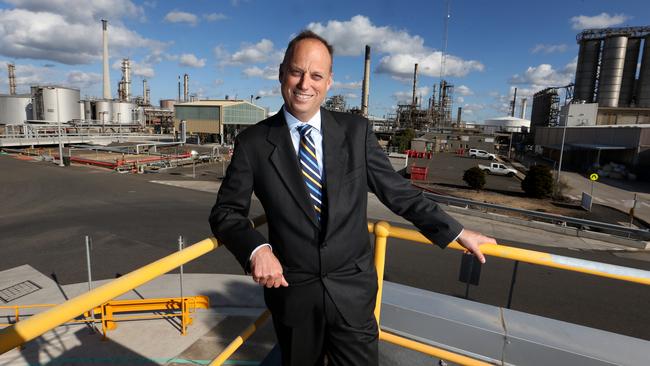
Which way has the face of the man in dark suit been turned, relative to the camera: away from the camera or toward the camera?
toward the camera

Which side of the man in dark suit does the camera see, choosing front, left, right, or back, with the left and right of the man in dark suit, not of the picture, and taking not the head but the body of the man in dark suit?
front

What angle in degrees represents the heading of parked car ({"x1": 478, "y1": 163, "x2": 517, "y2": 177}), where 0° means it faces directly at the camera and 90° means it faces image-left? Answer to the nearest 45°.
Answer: approximately 315°

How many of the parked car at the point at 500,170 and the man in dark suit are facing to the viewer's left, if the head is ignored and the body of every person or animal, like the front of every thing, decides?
0

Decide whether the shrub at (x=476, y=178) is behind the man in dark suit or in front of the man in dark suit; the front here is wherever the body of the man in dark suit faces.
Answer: behind

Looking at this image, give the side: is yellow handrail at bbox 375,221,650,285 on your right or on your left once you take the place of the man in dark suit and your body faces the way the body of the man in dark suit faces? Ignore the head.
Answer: on your left
